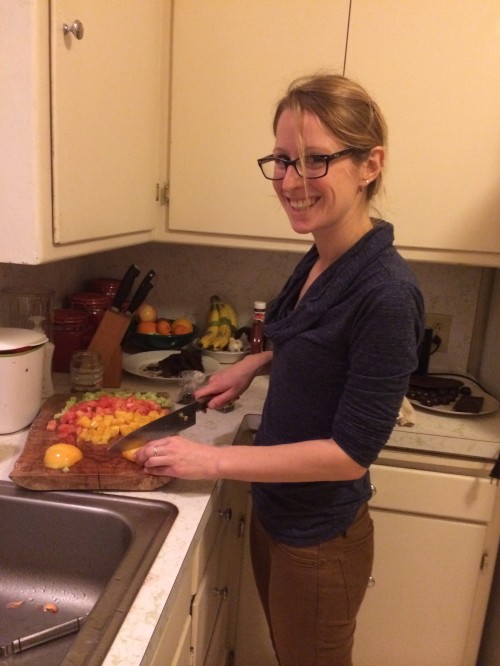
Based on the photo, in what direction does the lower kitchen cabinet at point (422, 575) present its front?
toward the camera

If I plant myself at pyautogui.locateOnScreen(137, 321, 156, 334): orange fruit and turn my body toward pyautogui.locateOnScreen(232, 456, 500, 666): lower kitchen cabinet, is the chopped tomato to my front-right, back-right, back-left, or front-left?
front-right

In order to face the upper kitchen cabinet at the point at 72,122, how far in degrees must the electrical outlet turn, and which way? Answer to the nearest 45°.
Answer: approximately 45° to its right

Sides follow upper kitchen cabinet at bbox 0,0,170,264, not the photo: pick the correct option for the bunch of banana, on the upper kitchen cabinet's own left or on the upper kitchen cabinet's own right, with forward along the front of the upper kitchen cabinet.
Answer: on the upper kitchen cabinet's own left

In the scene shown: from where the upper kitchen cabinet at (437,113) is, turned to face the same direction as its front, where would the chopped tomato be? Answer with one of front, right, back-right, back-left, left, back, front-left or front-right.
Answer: front-right

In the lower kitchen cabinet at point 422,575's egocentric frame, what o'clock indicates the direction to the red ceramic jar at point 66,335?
The red ceramic jar is roughly at 3 o'clock from the lower kitchen cabinet.

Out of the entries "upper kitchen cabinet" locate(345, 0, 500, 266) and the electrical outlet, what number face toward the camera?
2

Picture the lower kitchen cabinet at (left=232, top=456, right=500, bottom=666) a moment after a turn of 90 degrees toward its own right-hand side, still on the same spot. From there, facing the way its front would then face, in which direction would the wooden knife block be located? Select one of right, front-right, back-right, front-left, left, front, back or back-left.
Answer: front

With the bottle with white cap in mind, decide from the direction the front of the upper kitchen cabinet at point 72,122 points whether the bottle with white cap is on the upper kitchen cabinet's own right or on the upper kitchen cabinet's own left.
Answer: on the upper kitchen cabinet's own left

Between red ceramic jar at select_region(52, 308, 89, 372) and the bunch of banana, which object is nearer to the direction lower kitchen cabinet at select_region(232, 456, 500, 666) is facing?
the red ceramic jar

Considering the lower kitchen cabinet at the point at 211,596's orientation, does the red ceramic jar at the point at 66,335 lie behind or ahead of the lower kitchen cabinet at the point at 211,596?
behind

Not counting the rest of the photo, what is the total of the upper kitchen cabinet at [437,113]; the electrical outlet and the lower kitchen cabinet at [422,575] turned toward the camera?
3

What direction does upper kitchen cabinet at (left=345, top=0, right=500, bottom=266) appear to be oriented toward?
toward the camera

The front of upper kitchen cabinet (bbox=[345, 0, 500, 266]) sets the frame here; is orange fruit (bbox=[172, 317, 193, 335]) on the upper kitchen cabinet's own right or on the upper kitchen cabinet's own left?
on the upper kitchen cabinet's own right

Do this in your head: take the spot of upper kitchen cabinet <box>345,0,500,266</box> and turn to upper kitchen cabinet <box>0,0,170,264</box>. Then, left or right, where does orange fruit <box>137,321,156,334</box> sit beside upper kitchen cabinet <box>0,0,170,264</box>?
right
